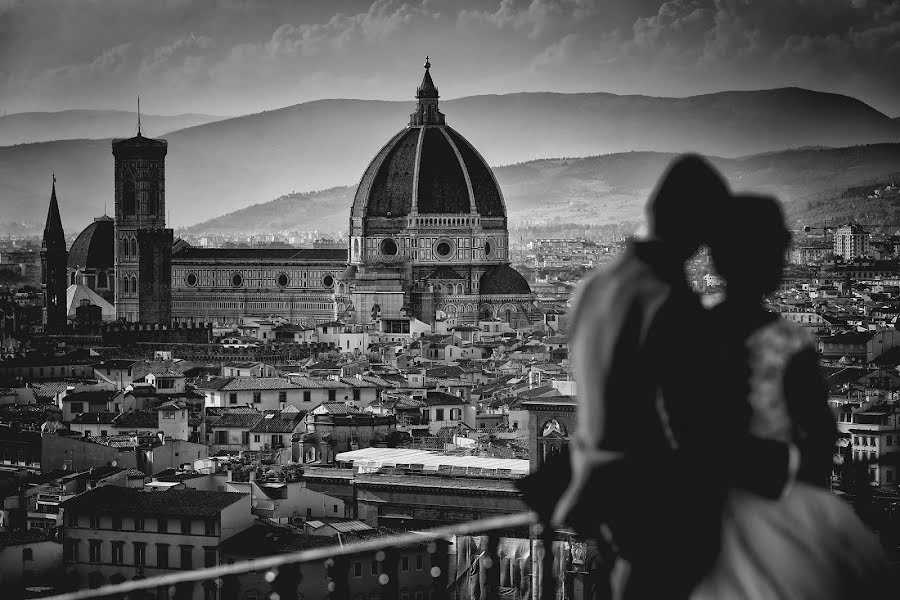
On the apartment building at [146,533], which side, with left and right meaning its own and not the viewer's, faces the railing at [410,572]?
front

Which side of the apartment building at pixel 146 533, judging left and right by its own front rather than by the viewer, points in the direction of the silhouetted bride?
front

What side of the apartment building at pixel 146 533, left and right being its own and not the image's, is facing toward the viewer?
front

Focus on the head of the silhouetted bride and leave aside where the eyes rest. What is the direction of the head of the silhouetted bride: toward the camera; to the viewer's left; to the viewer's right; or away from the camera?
to the viewer's left
